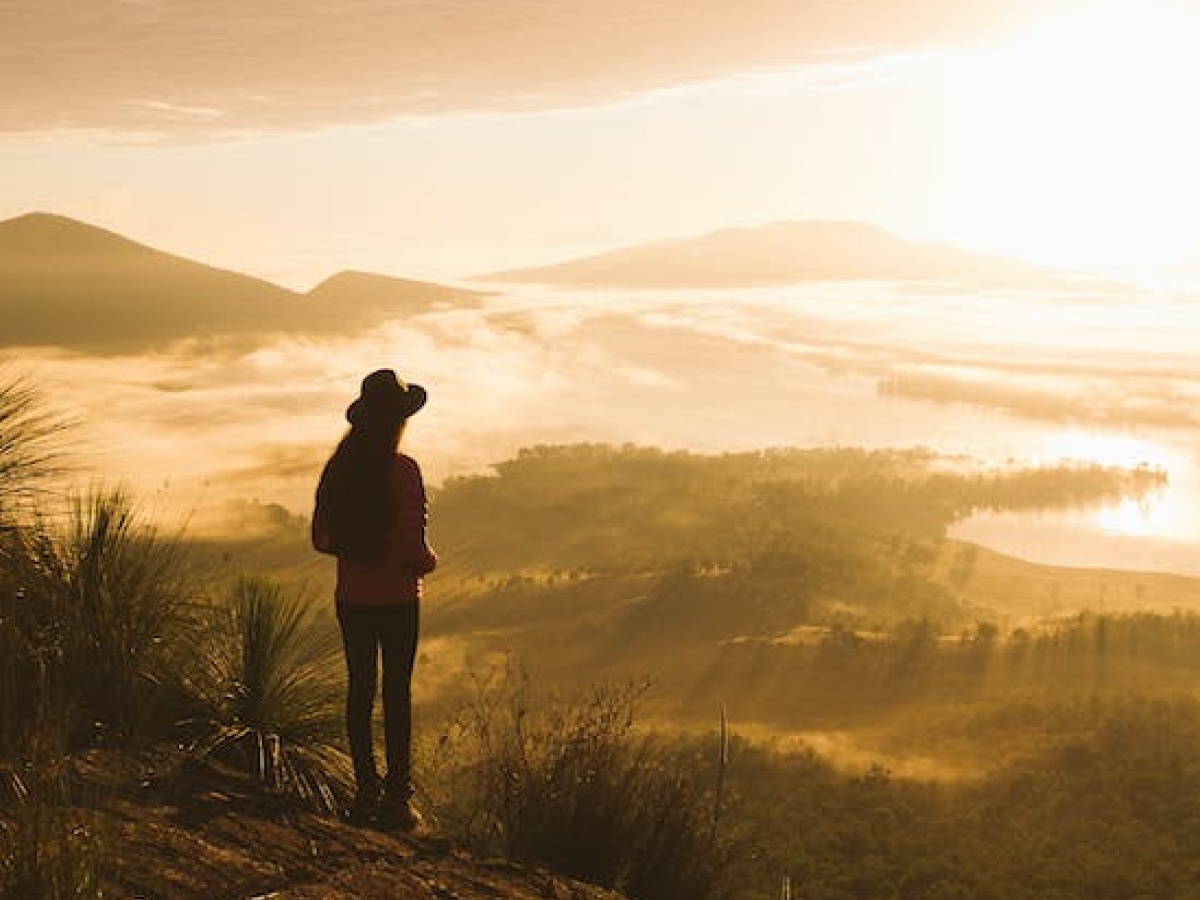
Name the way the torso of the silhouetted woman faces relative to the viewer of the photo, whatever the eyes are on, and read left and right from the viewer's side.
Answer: facing away from the viewer and to the right of the viewer

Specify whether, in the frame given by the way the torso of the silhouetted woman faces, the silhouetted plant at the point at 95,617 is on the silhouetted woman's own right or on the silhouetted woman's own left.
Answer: on the silhouetted woman's own left

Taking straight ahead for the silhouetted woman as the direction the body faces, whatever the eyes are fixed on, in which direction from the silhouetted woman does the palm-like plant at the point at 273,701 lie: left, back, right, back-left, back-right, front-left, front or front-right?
left

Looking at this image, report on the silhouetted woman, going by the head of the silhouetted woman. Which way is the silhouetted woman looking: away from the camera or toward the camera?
away from the camera
